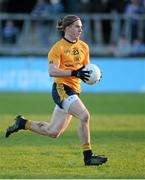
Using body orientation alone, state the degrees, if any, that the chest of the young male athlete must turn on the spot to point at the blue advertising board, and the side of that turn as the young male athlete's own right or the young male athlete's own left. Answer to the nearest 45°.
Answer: approximately 135° to the young male athlete's own left

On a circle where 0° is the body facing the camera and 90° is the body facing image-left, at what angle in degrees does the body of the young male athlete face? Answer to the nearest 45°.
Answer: approximately 315°

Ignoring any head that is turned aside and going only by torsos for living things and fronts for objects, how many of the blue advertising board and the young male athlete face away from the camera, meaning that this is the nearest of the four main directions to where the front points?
0

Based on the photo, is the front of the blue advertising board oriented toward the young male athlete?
yes
